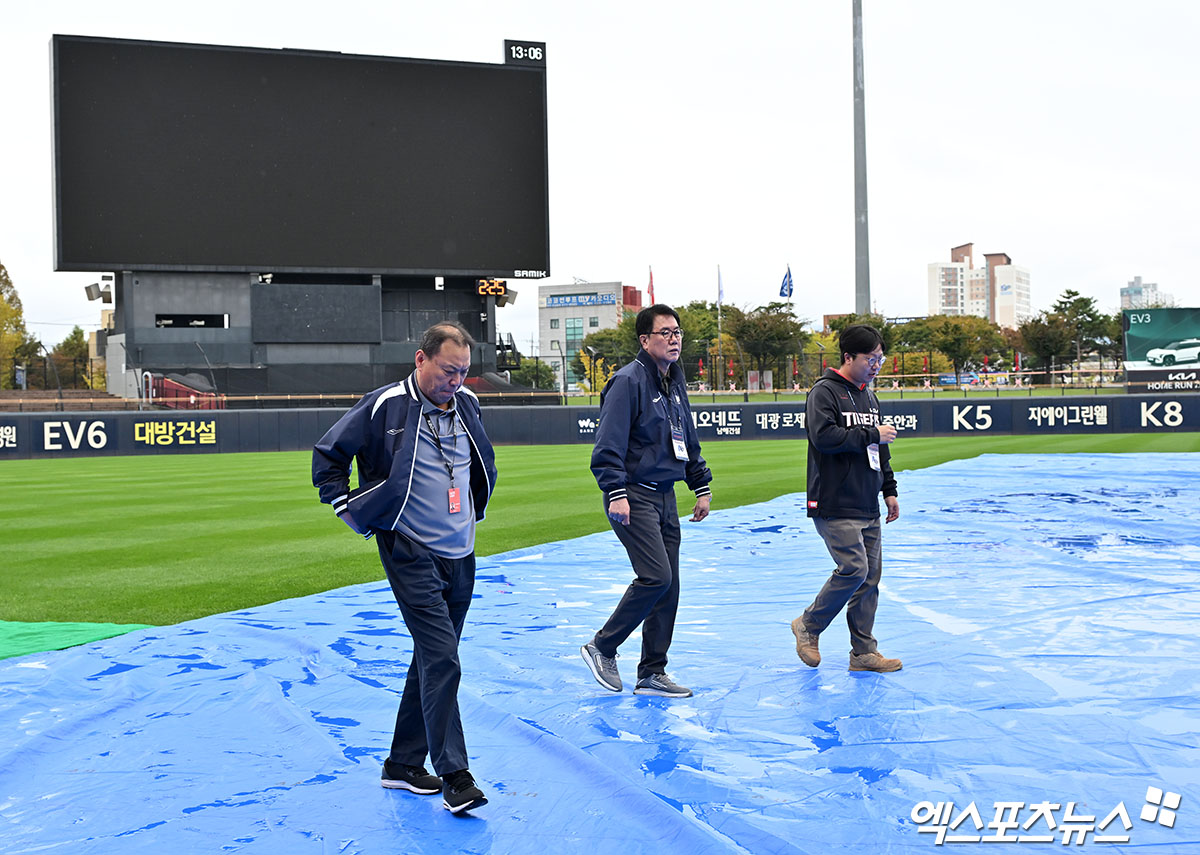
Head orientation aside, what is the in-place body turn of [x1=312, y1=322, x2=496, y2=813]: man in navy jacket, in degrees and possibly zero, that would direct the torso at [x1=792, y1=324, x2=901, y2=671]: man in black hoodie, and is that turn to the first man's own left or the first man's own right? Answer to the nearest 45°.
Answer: approximately 90° to the first man's own left

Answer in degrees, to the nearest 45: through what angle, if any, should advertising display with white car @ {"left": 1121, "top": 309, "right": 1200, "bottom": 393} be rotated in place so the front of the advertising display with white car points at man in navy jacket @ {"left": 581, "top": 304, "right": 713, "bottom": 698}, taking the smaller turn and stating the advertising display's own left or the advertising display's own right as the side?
0° — it already faces them

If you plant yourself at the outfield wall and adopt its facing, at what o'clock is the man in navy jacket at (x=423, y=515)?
The man in navy jacket is roughly at 12 o'clock from the outfield wall.

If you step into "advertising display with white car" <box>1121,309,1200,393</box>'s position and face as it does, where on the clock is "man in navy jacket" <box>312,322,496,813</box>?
The man in navy jacket is roughly at 12 o'clock from the advertising display with white car.

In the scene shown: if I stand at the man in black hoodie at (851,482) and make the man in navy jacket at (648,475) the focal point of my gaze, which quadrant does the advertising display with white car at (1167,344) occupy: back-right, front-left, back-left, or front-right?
back-right

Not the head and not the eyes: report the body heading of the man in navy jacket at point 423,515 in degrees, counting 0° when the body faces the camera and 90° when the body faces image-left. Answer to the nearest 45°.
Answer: approximately 315°

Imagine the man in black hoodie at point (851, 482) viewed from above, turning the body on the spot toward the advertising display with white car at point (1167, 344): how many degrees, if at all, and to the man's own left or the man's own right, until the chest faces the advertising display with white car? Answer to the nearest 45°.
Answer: approximately 135° to the man's own left

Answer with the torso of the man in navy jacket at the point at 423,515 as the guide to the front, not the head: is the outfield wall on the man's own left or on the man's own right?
on the man's own left

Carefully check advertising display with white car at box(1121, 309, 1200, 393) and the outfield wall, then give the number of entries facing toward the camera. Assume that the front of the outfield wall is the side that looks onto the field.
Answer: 2

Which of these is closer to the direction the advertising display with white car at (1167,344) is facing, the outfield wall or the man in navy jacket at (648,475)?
the man in navy jacket

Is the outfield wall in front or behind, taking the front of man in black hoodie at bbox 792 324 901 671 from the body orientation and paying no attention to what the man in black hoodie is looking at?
behind
